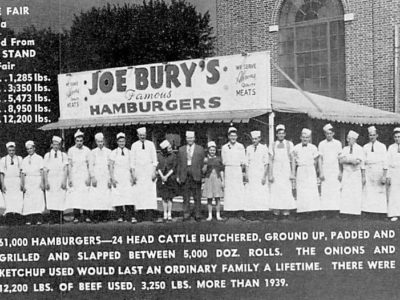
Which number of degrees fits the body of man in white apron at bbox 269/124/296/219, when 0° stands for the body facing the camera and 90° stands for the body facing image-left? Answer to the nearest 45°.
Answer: approximately 0°

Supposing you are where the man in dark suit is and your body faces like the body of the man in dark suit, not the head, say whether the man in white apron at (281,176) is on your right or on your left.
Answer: on your left

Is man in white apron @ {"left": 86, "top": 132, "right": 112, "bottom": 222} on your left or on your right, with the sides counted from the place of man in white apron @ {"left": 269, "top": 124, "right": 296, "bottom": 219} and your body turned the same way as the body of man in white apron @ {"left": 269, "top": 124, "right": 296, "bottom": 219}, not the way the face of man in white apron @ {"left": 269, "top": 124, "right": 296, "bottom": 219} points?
on your right

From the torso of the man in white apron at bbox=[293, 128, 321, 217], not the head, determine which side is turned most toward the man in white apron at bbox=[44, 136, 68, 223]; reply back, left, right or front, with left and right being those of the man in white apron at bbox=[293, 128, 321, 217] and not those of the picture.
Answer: right

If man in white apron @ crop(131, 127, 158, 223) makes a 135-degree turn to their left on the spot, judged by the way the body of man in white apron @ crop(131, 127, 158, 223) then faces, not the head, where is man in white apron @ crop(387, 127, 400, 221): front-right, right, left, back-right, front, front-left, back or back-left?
front-right

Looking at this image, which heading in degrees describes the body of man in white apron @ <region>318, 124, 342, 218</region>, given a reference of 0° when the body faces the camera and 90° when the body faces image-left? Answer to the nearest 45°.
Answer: approximately 0°

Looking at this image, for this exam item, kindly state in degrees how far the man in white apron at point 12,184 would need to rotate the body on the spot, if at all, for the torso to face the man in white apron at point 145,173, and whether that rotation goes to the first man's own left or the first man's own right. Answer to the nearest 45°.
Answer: approximately 90° to the first man's own left

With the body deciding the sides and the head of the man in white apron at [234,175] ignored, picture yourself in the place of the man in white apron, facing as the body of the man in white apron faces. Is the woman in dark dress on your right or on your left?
on your right

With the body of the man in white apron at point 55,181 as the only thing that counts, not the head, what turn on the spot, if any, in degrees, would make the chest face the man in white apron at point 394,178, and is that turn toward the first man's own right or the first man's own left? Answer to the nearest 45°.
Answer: approximately 90° to the first man's own left
